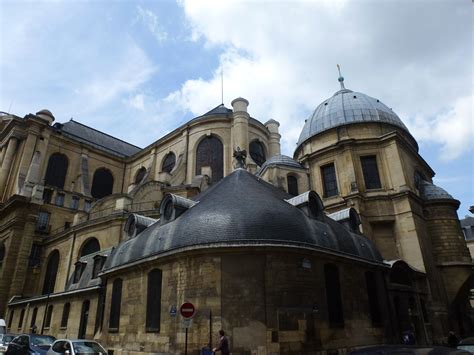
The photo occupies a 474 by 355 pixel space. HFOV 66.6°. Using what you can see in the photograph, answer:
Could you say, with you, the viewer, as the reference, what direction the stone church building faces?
facing away from the viewer and to the left of the viewer
